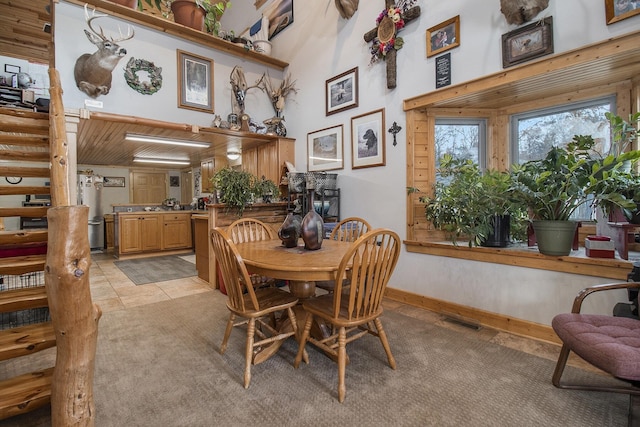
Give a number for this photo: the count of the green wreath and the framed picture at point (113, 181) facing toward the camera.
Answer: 2

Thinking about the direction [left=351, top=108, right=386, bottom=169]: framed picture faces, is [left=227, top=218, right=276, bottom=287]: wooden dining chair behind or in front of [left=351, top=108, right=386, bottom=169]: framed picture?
in front

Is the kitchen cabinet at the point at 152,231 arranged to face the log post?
yes

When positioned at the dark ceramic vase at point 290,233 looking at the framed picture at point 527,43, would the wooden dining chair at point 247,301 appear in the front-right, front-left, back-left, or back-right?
back-right

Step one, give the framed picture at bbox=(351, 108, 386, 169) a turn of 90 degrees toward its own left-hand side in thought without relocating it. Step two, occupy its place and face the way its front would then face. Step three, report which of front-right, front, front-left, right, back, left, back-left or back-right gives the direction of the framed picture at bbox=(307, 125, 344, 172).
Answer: back

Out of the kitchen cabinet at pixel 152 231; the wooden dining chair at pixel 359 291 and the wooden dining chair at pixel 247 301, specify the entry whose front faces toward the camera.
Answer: the kitchen cabinet

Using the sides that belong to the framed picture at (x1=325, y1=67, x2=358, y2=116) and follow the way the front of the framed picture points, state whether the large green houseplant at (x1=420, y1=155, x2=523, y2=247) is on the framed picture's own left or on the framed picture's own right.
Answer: on the framed picture's own left

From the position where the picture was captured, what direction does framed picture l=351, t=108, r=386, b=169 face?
facing the viewer and to the left of the viewer

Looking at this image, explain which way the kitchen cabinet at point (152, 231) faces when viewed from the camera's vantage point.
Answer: facing the viewer

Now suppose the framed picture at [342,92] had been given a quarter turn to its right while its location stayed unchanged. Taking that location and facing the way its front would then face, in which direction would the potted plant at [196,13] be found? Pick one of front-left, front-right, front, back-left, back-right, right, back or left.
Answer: front-left

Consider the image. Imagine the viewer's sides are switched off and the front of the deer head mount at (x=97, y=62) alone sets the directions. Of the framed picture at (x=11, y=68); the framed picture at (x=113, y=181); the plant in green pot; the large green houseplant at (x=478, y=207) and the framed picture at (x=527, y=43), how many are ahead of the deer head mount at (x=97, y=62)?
3

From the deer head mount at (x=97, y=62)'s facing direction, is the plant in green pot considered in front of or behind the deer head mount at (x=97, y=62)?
in front

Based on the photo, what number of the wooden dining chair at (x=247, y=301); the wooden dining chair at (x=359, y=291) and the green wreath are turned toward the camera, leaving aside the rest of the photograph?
1

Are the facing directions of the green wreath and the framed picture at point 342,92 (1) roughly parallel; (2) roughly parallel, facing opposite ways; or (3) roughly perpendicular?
roughly perpendicular
